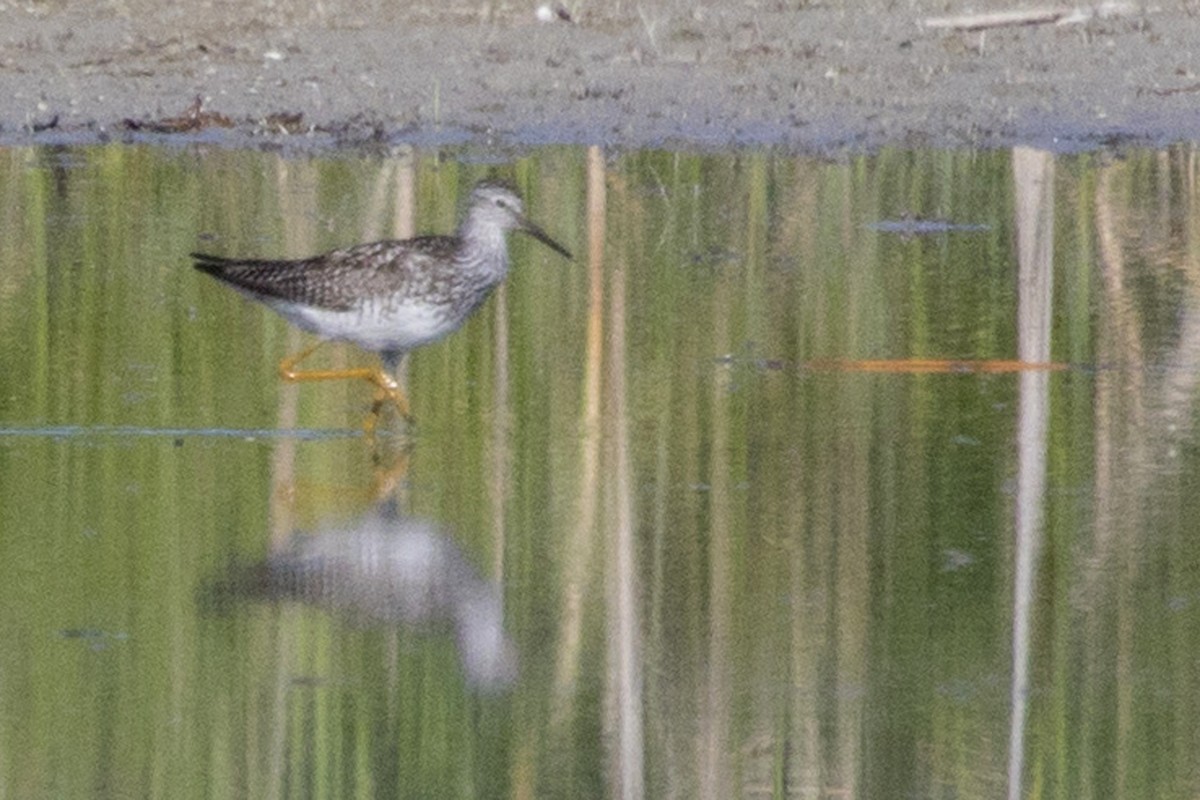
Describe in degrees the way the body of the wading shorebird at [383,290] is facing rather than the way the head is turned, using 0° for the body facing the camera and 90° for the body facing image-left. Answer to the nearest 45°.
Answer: approximately 270°
